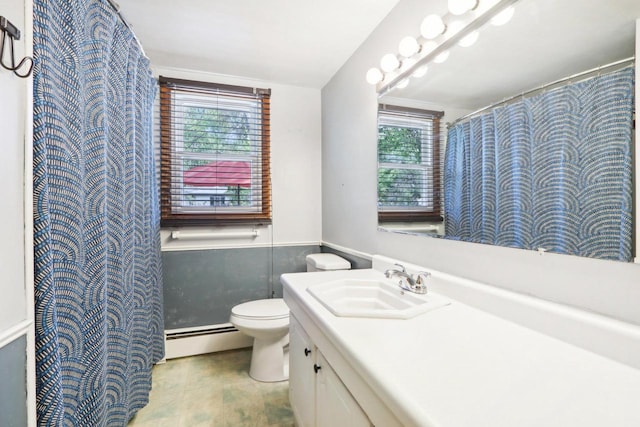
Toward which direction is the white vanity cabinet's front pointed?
to the viewer's left

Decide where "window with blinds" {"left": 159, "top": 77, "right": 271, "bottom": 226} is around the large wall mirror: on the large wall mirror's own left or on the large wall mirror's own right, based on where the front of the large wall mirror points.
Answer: on the large wall mirror's own right

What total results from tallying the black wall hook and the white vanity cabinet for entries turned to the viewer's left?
1

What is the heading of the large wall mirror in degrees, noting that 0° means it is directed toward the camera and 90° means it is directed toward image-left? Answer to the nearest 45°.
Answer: approximately 45°

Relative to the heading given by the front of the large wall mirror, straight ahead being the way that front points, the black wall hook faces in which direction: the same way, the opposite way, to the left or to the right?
the opposite way

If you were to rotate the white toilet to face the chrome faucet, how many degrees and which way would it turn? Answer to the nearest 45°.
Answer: approximately 135° to its left

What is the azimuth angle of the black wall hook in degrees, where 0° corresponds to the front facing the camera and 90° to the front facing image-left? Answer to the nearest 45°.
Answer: approximately 315°
